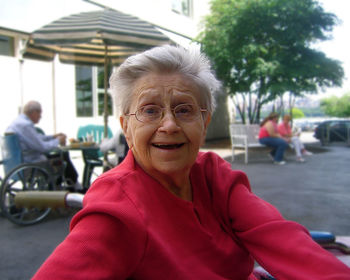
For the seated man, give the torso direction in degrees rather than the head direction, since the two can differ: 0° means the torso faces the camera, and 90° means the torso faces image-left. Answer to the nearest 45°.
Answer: approximately 270°

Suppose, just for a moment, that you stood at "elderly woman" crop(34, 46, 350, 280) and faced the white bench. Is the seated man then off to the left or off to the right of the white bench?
left

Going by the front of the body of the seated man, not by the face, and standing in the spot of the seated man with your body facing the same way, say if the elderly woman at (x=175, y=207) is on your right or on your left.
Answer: on your right
